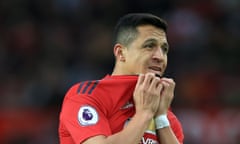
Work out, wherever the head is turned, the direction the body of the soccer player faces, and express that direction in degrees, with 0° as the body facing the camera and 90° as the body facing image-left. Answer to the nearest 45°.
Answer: approximately 315°
